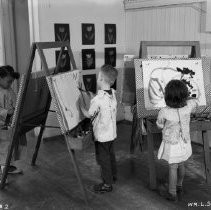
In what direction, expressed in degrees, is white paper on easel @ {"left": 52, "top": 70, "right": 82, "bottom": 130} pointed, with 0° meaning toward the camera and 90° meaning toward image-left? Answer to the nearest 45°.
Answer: approximately 315°

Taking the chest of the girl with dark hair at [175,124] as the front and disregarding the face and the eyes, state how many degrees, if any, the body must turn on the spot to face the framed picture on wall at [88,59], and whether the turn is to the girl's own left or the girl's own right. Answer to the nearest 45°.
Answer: approximately 45° to the girl's own left

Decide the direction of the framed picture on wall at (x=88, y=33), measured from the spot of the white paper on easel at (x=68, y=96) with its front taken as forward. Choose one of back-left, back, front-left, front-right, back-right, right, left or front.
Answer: back-left

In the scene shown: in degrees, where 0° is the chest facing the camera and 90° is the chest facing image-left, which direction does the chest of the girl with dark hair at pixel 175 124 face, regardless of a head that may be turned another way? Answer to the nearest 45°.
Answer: approximately 180°

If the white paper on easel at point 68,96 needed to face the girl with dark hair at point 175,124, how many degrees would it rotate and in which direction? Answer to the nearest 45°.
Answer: approximately 45° to its left
